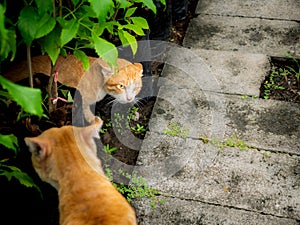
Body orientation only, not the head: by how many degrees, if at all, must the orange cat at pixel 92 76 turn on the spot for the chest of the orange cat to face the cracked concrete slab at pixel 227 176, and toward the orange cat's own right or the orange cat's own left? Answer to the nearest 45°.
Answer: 0° — it already faces it

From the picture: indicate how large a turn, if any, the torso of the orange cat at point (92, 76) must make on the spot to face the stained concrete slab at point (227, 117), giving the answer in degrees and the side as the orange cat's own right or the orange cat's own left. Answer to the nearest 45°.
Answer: approximately 45° to the orange cat's own left

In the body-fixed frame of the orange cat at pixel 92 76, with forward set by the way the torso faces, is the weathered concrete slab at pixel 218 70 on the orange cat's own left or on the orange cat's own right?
on the orange cat's own left

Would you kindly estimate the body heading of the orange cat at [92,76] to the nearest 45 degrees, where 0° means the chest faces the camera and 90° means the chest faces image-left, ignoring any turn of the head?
approximately 315°

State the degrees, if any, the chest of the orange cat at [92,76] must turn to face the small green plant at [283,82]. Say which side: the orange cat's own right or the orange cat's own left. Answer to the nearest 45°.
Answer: approximately 45° to the orange cat's own left
